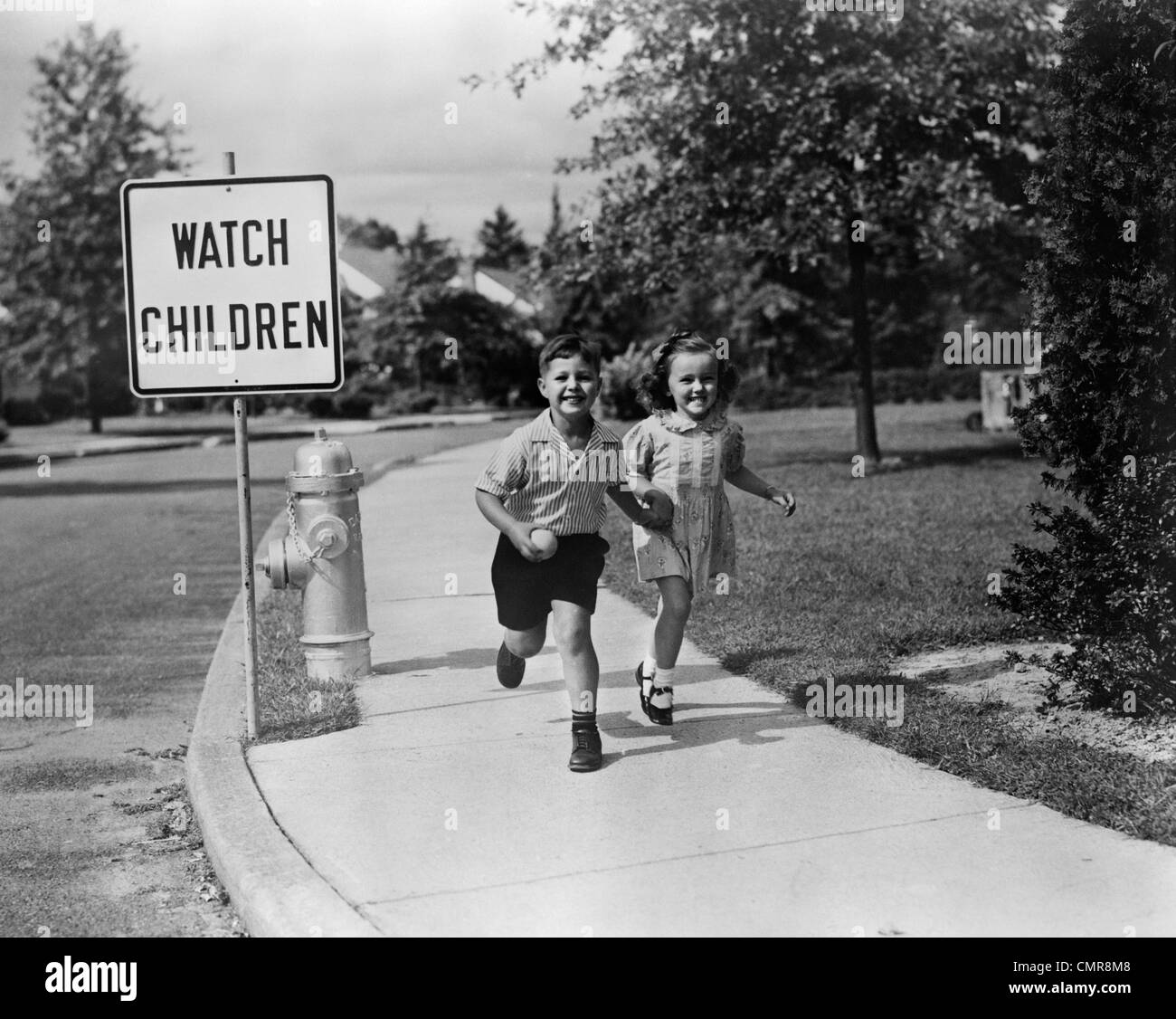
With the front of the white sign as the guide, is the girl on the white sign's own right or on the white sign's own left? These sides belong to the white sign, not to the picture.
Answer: on the white sign's own left

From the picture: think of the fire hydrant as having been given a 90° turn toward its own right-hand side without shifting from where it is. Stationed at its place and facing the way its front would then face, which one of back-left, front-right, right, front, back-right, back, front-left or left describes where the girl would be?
back-right

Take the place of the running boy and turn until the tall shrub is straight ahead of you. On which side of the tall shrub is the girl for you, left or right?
left

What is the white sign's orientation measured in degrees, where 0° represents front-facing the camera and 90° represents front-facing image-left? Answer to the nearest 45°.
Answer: approximately 0°

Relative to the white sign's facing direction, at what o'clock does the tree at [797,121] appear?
The tree is roughly at 7 o'clock from the white sign.

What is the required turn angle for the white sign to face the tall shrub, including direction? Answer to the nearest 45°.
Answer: approximately 90° to its left

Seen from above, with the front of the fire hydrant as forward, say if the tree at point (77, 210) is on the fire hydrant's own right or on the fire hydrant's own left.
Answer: on the fire hydrant's own right

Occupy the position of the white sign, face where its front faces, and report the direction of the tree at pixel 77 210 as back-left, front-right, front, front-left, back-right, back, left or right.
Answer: back
